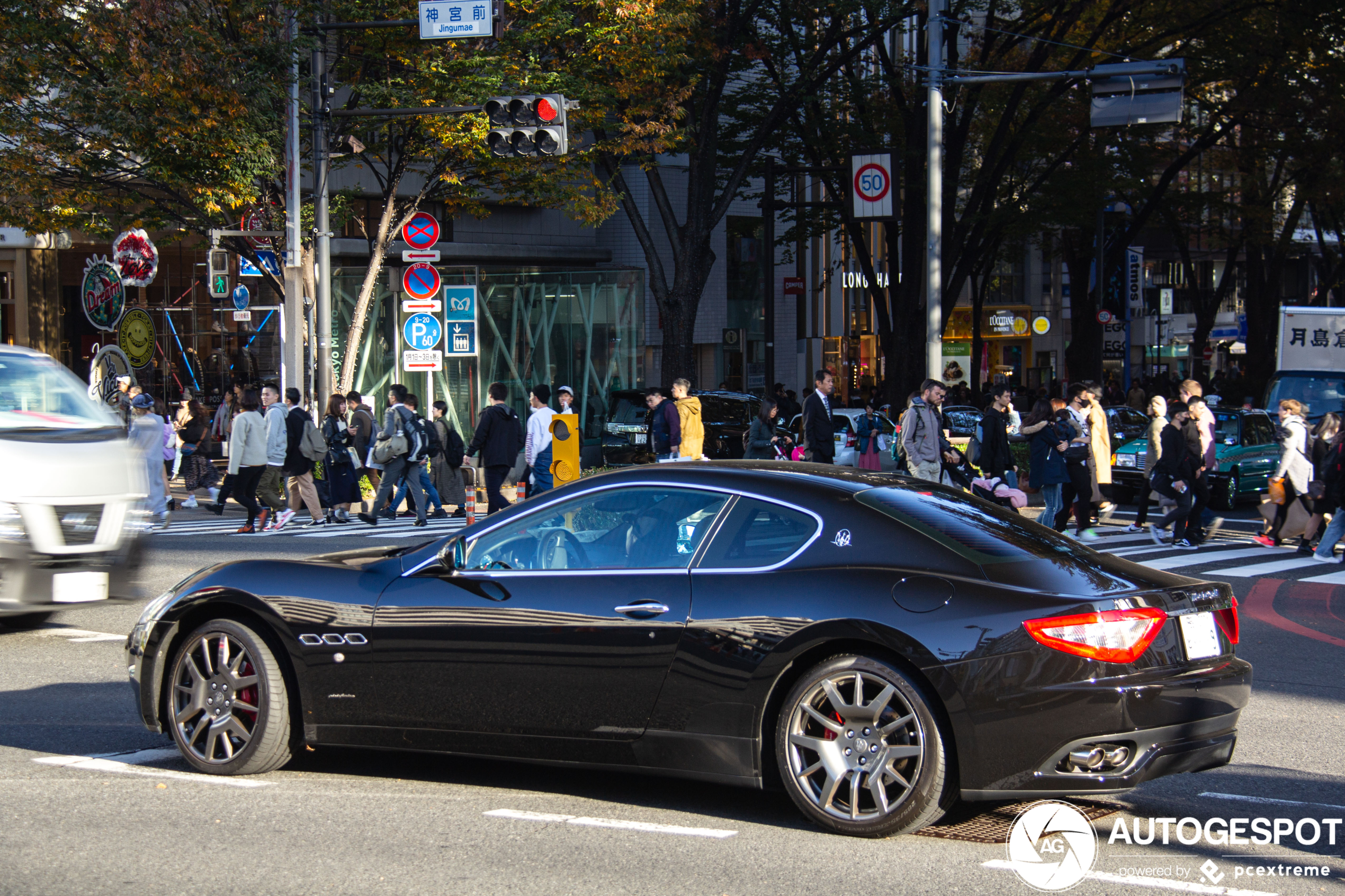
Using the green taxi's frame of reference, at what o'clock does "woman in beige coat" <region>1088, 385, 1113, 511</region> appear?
The woman in beige coat is roughly at 11 o'clock from the green taxi.

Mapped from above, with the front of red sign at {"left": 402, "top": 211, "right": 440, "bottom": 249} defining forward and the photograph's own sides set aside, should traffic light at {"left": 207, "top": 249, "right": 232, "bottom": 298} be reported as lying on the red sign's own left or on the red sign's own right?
on the red sign's own right

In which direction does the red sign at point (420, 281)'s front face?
toward the camera

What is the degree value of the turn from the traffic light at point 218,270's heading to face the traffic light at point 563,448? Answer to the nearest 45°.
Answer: approximately 45° to its left

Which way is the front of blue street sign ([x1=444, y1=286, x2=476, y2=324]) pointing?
toward the camera

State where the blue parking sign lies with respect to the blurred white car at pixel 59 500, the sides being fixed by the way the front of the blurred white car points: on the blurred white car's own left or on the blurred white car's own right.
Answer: on the blurred white car's own left

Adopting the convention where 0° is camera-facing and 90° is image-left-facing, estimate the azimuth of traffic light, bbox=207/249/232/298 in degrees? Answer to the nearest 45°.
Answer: approximately 0°

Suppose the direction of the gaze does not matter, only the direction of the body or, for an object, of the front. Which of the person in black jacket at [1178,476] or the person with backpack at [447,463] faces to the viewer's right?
the person in black jacket

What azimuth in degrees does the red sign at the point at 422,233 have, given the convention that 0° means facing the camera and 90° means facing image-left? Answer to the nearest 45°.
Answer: approximately 0°

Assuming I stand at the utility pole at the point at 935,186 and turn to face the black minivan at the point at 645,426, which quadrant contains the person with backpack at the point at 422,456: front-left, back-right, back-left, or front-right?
front-left

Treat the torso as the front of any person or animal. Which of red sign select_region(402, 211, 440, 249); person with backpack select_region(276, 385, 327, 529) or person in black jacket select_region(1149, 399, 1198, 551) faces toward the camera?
the red sign

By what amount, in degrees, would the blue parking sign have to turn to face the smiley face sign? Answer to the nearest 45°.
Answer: approximately 135° to its right

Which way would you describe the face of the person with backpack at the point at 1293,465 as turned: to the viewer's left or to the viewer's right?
to the viewer's left

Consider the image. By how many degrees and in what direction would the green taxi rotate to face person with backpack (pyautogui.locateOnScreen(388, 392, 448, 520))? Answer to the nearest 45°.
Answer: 0° — it already faces them

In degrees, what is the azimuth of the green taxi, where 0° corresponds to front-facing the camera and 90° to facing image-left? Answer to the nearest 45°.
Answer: approximately 45°
